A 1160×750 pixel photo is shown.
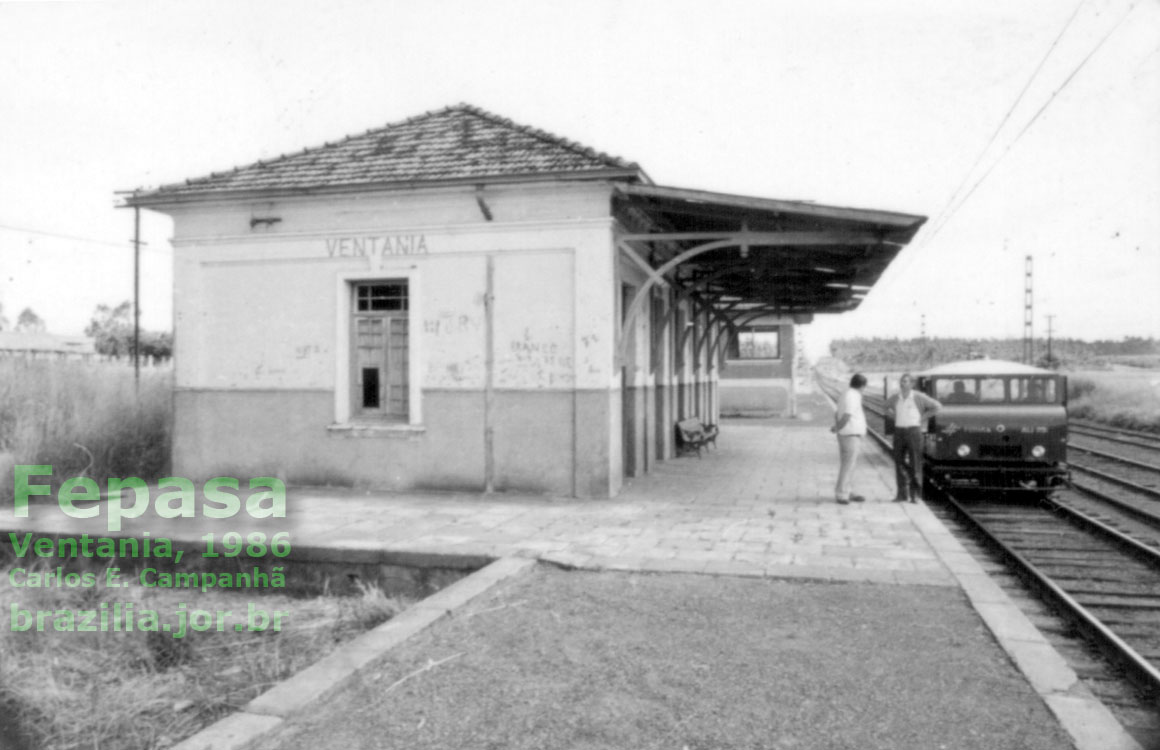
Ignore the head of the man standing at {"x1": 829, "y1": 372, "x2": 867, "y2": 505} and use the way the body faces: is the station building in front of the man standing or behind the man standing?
behind

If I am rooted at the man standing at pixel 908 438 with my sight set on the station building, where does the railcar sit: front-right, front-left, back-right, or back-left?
back-right

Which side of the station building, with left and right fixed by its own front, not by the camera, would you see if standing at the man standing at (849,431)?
front

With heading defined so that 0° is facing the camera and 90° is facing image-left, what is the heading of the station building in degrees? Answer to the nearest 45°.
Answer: approximately 270°

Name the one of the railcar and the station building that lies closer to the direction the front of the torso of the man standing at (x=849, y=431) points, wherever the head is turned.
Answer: the railcar

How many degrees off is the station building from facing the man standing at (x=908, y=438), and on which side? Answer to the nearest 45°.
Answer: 0° — it already faces them

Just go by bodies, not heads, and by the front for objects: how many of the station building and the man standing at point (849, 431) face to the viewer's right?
2

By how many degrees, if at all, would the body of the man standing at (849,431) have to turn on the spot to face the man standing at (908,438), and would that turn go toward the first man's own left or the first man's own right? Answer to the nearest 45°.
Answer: approximately 45° to the first man's own left

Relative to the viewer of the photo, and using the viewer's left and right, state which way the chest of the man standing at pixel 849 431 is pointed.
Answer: facing to the right of the viewer

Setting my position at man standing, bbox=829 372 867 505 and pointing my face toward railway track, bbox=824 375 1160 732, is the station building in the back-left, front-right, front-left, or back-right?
back-right

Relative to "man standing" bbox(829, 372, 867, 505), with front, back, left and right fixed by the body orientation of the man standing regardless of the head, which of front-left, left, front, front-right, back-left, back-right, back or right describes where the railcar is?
front-left

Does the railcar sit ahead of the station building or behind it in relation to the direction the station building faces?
ahead

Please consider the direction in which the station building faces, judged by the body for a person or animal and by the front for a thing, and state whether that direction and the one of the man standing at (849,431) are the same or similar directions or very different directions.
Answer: same or similar directions
